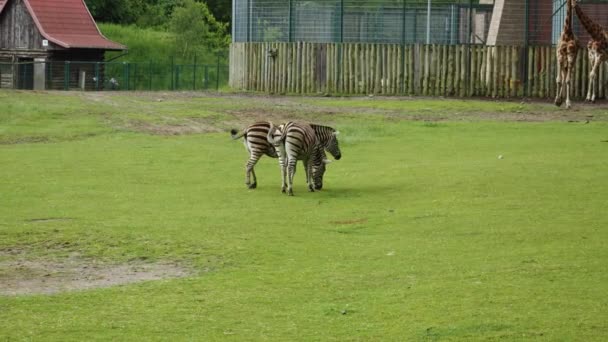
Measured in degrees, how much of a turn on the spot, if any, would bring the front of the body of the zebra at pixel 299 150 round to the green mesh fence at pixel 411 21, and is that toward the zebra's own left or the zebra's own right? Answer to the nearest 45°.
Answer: approximately 45° to the zebra's own left

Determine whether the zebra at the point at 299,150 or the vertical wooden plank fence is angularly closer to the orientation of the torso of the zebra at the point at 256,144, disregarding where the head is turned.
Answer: the zebra

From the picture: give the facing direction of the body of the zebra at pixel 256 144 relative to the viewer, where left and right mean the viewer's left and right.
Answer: facing to the right of the viewer

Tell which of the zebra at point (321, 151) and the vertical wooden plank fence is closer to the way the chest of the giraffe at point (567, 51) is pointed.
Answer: the zebra

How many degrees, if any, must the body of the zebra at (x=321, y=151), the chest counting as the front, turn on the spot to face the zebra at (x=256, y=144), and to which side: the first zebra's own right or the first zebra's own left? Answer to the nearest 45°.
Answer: approximately 180°

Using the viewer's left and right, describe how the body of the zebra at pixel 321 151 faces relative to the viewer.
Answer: facing to the right of the viewer

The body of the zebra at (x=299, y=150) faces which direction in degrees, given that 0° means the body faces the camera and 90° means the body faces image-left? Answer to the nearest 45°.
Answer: approximately 225°

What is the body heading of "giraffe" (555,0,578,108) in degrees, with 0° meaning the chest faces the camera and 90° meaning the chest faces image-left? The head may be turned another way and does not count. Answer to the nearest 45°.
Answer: approximately 0°

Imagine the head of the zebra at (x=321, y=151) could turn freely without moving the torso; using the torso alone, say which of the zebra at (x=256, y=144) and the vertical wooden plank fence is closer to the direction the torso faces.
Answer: the vertical wooden plank fence
